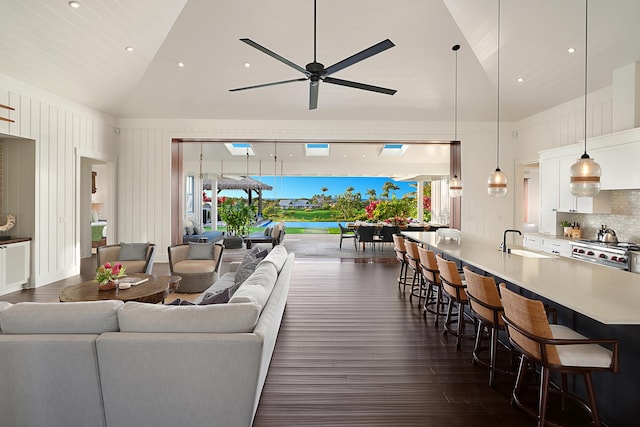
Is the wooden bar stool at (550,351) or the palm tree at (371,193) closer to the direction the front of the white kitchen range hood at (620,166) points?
the wooden bar stool

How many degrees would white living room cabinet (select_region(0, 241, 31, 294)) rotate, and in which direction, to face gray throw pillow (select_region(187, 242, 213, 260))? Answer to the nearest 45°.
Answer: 0° — it already faces it

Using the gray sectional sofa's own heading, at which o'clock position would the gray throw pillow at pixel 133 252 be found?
The gray throw pillow is roughly at 12 o'clock from the gray sectional sofa.

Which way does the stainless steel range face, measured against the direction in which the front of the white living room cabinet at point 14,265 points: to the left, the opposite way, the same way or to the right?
the opposite way

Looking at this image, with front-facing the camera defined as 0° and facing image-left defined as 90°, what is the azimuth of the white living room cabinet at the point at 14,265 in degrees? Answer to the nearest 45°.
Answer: approximately 315°

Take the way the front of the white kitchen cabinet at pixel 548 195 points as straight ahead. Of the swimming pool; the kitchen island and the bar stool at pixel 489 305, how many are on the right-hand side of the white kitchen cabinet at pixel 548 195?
1

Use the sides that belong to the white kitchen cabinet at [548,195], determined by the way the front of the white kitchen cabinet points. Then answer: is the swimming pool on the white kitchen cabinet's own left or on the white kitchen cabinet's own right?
on the white kitchen cabinet's own right

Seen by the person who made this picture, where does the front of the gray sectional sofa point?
facing away from the viewer

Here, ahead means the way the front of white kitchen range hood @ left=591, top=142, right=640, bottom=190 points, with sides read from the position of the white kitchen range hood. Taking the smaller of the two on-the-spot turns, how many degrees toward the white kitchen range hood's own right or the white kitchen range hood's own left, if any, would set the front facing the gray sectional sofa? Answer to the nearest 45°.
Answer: approximately 45° to the white kitchen range hood's own left

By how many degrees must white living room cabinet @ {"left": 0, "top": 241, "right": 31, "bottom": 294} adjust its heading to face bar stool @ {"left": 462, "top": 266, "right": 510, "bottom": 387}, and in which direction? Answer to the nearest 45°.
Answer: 0° — it already faces it

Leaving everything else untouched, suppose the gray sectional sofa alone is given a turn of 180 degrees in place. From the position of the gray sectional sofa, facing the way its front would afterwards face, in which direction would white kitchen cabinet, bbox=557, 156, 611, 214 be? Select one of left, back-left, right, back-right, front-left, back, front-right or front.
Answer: left

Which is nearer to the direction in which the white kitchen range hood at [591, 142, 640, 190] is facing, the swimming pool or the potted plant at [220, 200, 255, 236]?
the potted plant
